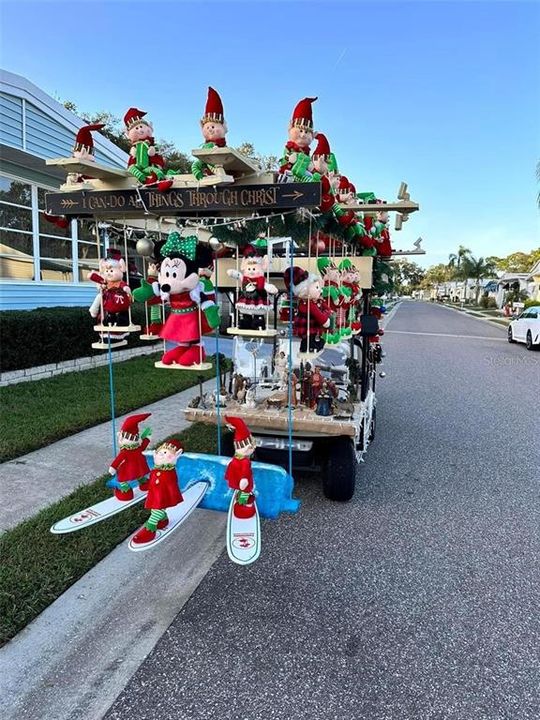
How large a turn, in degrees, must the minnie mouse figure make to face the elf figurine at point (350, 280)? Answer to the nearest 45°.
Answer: approximately 180°

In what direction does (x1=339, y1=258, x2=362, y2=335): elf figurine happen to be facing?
toward the camera

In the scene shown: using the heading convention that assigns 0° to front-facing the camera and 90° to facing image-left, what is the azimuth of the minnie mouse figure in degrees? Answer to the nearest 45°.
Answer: approximately 45°

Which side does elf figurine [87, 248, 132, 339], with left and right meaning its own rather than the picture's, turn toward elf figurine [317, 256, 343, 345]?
left

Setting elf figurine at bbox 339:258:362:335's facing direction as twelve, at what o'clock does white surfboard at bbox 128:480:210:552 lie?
The white surfboard is roughly at 1 o'clock from the elf figurine.

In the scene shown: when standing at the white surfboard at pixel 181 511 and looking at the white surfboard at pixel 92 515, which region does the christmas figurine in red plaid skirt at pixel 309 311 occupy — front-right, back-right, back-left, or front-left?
back-right

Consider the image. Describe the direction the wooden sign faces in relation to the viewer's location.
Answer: facing the viewer

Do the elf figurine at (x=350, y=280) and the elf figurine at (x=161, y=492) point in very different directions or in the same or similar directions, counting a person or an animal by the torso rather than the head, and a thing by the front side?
same or similar directions

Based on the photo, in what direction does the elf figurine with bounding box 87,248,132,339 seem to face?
toward the camera

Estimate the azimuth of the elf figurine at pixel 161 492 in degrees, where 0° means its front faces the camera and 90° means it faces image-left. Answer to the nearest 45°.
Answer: approximately 45°

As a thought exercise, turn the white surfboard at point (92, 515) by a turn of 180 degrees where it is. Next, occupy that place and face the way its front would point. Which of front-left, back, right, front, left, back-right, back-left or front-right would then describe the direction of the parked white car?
front
